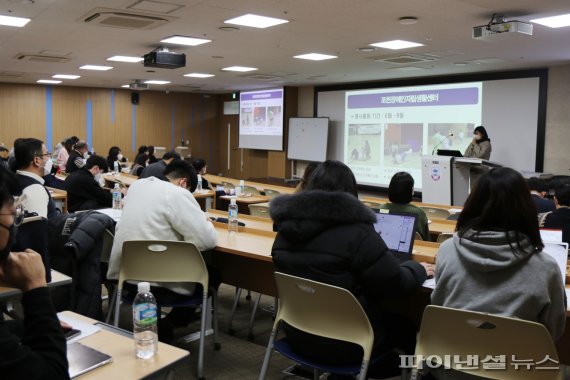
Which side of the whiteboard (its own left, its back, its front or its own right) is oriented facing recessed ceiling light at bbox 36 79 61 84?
right

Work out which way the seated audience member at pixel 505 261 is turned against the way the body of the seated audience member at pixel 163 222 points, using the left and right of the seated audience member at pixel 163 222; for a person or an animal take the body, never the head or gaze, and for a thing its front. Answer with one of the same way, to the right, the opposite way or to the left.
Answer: the same way

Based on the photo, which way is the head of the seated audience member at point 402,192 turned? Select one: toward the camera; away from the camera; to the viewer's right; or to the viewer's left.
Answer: away from the camera

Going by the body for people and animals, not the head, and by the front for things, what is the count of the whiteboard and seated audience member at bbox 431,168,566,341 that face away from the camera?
1

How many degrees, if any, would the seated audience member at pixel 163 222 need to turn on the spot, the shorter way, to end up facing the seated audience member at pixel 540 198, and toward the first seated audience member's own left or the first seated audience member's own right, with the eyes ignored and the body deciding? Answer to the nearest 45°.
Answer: approximately 45° to the first seated audience member's own right

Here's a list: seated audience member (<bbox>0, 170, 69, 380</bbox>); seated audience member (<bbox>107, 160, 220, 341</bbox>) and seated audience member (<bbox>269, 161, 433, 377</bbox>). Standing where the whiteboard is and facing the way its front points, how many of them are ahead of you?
3

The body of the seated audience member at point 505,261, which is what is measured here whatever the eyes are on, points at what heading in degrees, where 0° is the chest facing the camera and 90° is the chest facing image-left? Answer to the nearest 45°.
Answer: approximately 180°

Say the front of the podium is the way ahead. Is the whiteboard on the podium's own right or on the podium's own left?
on the podium's own right

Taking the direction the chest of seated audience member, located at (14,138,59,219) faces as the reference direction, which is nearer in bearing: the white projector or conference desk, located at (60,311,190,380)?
the white projector

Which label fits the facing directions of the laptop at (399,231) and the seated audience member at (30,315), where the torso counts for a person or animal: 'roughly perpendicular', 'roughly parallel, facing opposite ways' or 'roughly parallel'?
roughly parallel, facing opposite ways

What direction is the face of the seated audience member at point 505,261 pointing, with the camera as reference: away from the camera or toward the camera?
away from the camera

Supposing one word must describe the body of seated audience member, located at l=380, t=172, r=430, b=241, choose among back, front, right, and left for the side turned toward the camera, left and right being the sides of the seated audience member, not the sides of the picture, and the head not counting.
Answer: back

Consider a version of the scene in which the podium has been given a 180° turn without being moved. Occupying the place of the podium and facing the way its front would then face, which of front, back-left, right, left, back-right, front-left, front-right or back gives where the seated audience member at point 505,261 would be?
back-right

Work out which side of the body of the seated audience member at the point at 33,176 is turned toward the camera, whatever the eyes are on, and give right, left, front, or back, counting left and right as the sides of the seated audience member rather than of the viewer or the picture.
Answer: right

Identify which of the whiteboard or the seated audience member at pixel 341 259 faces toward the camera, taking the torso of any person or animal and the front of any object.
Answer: the whiteboard

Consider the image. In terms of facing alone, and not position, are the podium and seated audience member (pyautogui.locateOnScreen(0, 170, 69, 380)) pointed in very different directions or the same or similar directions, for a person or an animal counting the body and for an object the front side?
very different directions

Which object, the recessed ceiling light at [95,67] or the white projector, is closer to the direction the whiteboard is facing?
the white projector

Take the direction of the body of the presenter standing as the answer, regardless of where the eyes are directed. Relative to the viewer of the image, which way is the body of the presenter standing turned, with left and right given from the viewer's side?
facing the viewer and to the left of the viewer

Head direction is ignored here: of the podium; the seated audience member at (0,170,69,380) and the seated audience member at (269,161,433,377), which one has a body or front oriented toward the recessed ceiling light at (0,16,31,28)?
the podium

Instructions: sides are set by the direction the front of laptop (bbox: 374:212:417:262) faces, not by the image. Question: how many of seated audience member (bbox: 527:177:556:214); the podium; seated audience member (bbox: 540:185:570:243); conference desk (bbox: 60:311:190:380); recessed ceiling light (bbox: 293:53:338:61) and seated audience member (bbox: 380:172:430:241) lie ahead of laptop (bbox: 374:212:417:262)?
1

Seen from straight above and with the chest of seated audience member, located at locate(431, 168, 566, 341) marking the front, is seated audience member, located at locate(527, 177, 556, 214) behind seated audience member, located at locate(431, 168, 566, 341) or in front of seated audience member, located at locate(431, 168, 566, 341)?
in front

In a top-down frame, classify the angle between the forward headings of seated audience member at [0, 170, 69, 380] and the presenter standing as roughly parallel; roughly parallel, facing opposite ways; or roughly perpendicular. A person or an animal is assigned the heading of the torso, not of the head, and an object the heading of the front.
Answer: roughly parallel, facing opposite ways

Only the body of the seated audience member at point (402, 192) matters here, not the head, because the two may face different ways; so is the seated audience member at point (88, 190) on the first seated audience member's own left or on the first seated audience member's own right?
on the first seated audience member's own left
